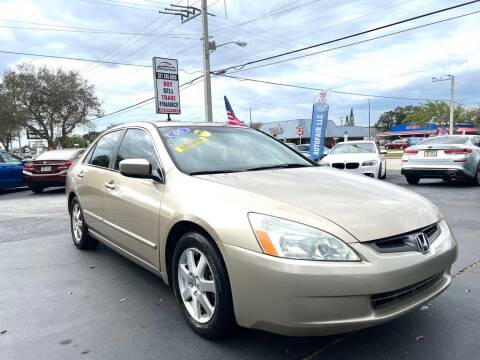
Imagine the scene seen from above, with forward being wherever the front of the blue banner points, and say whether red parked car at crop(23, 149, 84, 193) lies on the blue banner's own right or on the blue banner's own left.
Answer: on the blue banner's own right

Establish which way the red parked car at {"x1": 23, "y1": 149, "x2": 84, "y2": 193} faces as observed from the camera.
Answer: facing away from the viewer and to the right of the viewer

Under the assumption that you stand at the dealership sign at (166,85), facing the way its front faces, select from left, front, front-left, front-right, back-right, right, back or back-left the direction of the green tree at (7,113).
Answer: back-right

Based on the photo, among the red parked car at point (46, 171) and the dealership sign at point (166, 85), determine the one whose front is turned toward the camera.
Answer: the dealership sign

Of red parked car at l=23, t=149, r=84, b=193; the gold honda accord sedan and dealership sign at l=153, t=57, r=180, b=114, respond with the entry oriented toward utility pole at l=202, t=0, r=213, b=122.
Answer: the red parked car

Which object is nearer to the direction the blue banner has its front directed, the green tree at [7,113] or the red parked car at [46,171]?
the red parked car

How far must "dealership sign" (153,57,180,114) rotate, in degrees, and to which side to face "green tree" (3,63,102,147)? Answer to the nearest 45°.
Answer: approximately 135° to its right

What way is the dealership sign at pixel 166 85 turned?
toward the camera

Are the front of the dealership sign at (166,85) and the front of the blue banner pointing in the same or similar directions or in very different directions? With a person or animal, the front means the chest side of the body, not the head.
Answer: same or similar directions

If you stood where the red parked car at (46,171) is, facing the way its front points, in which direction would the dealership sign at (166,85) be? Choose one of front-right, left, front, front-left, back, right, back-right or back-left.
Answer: front

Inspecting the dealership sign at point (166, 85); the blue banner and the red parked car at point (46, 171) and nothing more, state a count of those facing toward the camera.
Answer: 2

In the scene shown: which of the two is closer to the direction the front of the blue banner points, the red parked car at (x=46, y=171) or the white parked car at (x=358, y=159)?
the white parked car

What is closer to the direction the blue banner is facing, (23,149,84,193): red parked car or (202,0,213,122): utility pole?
the red parked car

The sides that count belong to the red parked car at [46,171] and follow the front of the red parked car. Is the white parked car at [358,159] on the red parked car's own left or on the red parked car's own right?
on the red parked car's own right

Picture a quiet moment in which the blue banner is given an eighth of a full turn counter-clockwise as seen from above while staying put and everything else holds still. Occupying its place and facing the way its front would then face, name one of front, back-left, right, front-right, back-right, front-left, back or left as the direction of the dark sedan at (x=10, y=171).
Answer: right

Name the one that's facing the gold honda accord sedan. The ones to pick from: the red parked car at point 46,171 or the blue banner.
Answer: the blue banner

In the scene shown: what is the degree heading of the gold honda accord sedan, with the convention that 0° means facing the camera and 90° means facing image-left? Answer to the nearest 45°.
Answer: approximately 315°
